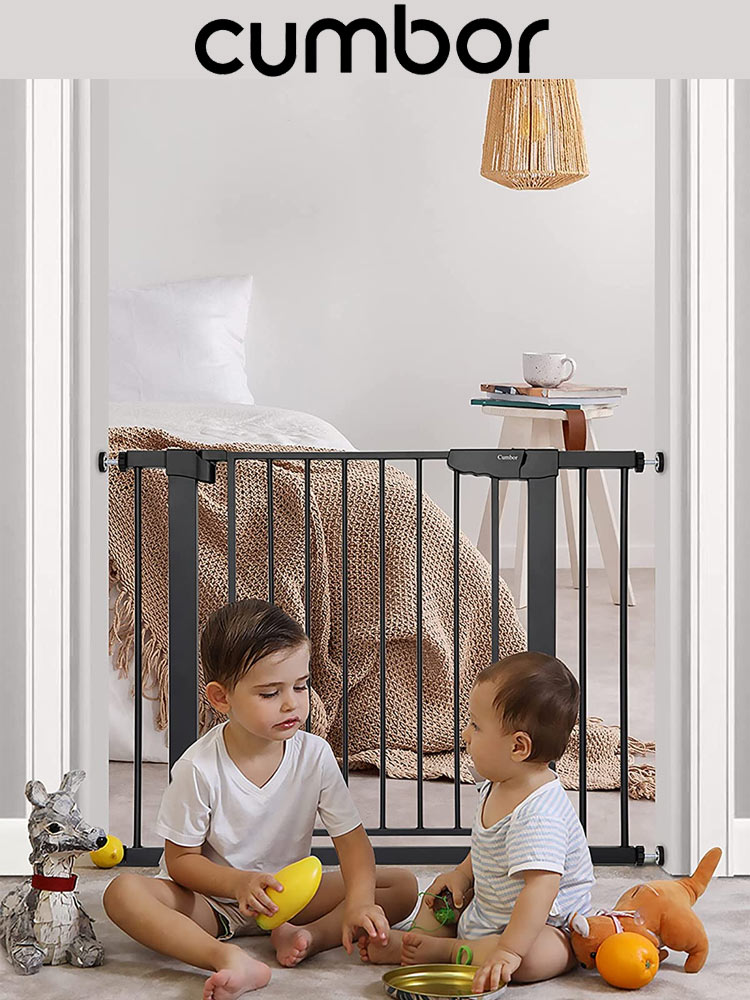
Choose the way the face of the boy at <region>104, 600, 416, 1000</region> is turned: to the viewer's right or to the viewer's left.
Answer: to the viewer's right

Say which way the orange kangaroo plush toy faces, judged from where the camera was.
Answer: facing to the left of the viewer

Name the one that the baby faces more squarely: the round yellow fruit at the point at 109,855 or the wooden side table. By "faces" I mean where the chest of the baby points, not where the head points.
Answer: the round yellow fruit

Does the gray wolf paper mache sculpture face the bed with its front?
no

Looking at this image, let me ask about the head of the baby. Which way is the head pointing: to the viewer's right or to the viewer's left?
to the viewer's left

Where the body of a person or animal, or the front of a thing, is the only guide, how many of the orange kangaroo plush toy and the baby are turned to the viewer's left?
2

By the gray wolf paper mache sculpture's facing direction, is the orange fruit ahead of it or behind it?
ahead

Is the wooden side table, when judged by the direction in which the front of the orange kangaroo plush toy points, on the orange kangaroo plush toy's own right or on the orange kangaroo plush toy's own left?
on the orange kangaroo plush toy's own right

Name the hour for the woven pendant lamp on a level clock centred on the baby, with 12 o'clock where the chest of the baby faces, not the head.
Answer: The woven pendant lamp is roughly at 3 o'clock from the baby.

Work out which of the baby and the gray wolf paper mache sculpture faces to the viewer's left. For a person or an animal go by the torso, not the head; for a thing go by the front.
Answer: the baby

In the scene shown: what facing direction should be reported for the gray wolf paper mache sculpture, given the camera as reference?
facing the viewer and to the right of the viewer

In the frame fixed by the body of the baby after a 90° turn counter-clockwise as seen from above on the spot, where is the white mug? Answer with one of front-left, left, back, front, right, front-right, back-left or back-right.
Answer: back

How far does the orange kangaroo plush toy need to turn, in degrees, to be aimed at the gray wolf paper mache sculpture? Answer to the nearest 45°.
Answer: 0° — it already faces it

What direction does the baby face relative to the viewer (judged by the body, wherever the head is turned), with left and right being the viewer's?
facing to the left of the viewer
